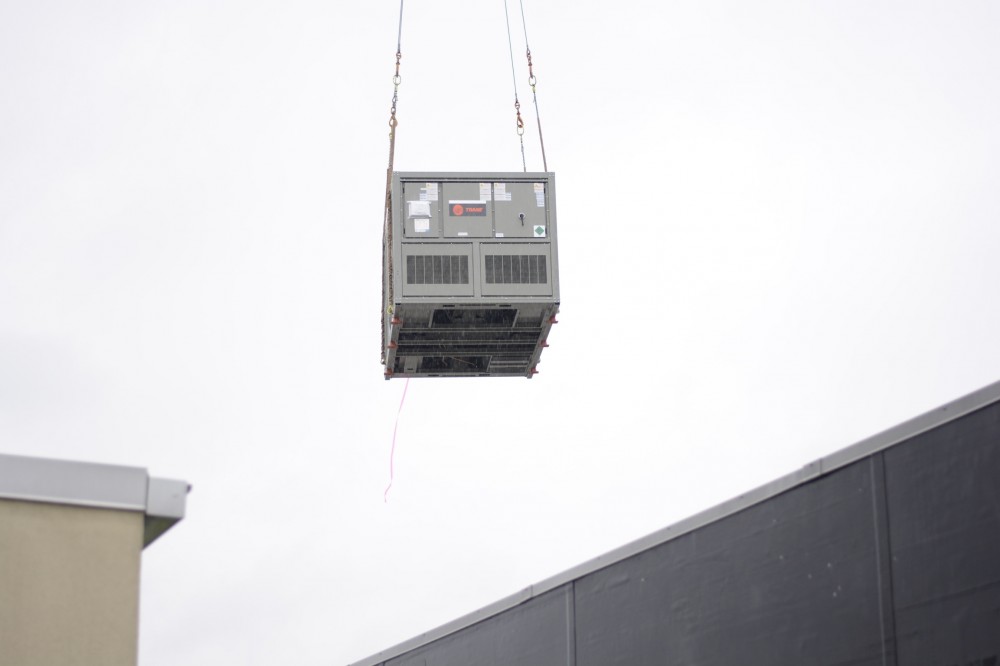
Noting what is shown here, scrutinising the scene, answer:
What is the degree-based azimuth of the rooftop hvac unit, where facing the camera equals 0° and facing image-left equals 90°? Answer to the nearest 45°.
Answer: approximately 0°
